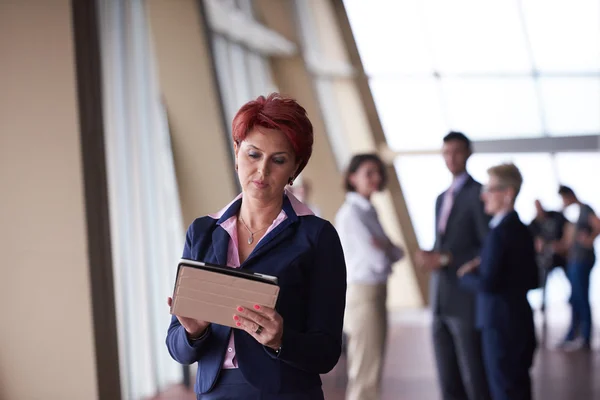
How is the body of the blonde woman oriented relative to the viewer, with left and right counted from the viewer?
facing to the left of the viewer

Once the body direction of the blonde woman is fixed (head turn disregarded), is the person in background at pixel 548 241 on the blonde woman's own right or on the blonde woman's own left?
on the blonde woman's own right

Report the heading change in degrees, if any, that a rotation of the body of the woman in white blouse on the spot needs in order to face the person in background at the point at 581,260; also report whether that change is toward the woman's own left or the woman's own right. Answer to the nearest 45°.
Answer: approximately 45° to the woman's own left

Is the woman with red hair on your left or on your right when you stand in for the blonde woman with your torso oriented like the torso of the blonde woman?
on your left

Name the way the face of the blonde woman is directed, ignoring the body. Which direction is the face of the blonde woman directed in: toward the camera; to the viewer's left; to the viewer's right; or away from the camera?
to the viewer's left

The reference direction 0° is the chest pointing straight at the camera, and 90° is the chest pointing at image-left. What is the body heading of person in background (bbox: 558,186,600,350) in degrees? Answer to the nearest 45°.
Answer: approximately 90°

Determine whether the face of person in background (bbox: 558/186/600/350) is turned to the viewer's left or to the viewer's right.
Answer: to the viewer's left

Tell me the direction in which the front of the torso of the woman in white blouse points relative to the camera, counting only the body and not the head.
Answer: to the viewer's right
